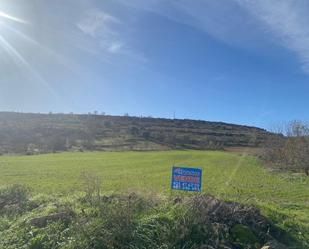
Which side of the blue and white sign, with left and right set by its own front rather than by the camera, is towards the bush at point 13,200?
right

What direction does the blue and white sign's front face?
toward the camera
